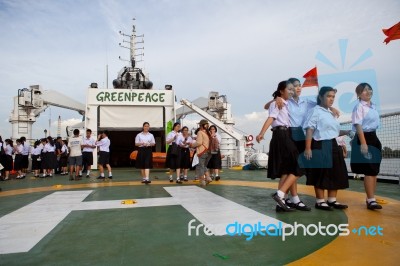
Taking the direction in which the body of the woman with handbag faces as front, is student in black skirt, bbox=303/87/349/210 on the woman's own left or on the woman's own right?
on the woman's own left

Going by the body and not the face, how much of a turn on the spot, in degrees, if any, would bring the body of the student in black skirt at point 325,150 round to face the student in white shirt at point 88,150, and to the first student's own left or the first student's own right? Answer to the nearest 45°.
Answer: approximately 180°

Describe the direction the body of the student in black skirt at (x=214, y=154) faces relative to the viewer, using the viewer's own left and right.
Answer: facing the viewer and to the left of the viewer

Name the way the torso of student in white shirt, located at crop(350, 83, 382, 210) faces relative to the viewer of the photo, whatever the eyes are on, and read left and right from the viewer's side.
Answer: facing the viewer and to the right of the viewer

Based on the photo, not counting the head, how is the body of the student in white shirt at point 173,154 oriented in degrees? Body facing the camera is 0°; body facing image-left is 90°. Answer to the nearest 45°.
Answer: approximately 315°
